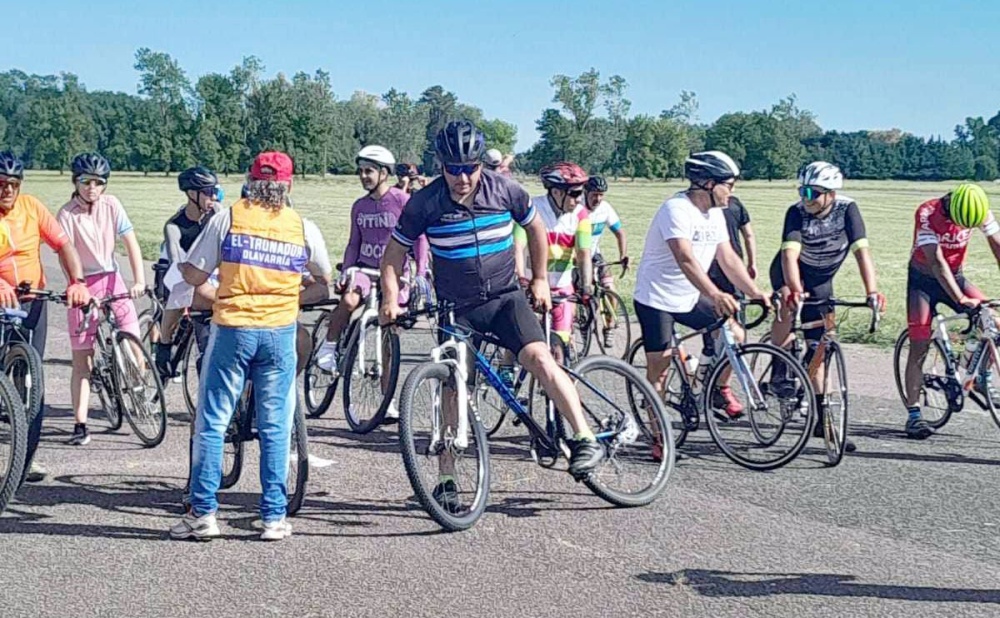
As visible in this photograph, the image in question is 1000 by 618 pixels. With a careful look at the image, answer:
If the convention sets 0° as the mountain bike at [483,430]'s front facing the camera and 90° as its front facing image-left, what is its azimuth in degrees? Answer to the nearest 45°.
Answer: approximately 45°

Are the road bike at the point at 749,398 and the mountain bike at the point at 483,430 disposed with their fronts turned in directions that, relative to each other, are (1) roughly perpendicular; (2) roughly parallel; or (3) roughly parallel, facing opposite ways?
roughly perpendicular

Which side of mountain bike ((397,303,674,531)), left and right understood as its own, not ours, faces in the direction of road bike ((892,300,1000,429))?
back

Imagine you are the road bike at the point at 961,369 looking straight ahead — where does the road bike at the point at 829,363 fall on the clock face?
the road bike at the point at 829,363 is roughly at 3 o'clock from the road bike at the point at 961,369.

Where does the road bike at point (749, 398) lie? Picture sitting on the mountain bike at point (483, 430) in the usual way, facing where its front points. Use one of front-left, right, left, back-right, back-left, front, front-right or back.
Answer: back

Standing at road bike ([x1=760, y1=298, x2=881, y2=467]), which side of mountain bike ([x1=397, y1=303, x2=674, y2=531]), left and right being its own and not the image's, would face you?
back

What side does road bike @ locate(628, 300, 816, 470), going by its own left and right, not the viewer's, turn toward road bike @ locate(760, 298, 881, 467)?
left

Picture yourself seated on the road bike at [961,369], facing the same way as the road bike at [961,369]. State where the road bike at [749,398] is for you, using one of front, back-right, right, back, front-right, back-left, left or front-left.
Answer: right

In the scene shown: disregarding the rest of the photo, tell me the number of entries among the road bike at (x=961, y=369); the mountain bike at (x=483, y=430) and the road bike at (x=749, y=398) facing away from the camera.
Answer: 0
